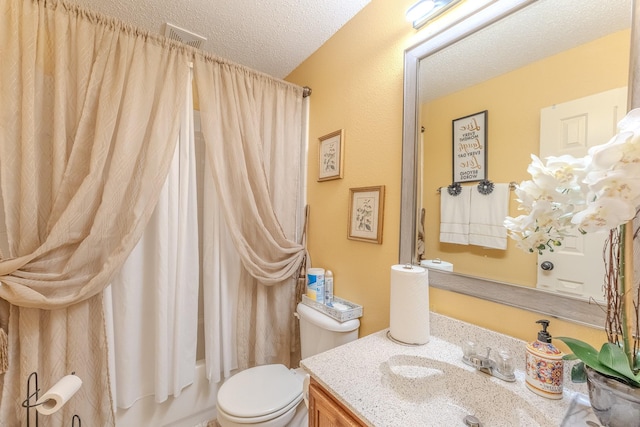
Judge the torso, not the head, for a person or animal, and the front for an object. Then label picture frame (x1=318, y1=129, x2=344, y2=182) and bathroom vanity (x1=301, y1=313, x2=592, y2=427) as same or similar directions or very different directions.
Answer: same or similar directions

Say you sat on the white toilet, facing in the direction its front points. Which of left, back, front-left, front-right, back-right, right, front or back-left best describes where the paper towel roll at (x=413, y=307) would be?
left

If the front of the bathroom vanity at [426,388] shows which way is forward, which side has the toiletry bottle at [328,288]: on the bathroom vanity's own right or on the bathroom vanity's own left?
on the bathroom vanity's own right

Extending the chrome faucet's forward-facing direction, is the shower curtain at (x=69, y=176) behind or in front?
in front

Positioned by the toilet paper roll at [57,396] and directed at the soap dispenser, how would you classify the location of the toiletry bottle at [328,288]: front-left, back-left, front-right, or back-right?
front-left

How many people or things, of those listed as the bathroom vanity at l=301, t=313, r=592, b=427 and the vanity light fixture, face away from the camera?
0

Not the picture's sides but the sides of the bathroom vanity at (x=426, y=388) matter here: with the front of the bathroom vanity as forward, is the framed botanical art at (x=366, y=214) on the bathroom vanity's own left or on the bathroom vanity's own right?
on the bathroom vanity's own right

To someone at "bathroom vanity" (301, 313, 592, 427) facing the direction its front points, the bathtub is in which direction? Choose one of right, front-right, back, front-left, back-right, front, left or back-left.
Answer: front-right

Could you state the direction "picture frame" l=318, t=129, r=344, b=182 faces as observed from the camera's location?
facing the viewer and to the left of the viewer

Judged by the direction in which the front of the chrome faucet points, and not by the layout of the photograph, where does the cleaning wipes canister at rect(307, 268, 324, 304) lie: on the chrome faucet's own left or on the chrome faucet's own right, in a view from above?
on the chrome faucet's own right

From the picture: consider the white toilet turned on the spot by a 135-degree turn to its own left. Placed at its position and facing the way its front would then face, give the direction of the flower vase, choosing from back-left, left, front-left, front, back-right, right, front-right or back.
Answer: front-right

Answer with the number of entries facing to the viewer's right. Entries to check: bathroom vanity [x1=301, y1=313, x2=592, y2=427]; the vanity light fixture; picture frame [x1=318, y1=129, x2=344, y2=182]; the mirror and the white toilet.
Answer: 0

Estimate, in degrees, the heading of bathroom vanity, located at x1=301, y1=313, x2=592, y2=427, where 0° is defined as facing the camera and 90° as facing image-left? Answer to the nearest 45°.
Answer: approximately 45°
